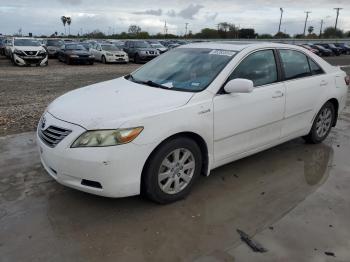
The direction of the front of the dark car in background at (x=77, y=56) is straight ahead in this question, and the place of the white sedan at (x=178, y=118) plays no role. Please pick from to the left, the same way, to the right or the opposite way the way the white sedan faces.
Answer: to the right

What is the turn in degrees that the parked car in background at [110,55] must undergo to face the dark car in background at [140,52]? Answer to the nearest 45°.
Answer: approximately 90° to its left

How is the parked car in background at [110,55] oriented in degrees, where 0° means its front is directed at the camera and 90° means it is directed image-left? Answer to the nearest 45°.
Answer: approximately 315°

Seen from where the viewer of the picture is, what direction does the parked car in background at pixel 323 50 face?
facing the viewer and to the right of the viewer

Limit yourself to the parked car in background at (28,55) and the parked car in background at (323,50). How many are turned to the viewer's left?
0

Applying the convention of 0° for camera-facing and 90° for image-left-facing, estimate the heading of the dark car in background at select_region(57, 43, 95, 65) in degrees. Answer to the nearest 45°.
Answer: approximately 315°

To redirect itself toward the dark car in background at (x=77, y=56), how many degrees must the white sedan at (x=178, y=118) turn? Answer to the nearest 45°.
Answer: approximately 135° to its right

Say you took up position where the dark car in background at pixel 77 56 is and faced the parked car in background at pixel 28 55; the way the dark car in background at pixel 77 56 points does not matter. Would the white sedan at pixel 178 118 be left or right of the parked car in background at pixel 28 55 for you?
left

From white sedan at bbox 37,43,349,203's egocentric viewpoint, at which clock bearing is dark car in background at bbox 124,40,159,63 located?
The dark car in background is roughly at 4 o'clock from the white sedan.

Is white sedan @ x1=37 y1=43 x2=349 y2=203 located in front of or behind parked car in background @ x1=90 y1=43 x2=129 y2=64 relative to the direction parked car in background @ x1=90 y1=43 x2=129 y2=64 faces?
in front

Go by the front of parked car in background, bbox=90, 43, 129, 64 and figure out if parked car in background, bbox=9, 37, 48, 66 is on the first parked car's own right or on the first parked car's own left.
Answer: on the first parked car's own right

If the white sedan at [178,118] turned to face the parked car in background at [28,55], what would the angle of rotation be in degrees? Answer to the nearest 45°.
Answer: approximately 90° to its right

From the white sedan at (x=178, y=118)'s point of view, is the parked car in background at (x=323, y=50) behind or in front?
behind
